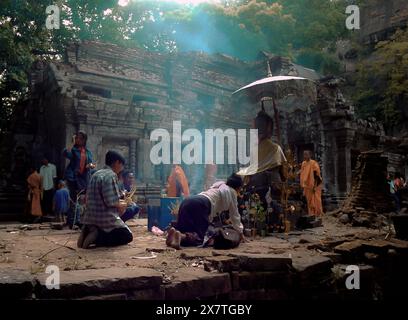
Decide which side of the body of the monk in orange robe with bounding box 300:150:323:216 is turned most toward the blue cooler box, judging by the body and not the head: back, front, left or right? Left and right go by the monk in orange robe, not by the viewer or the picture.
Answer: front

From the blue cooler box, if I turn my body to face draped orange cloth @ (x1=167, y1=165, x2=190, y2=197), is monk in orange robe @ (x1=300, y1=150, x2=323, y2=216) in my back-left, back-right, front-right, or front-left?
front-right

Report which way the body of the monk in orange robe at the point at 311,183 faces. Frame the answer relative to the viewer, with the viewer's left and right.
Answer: facing the viewer and to the left of the viewer

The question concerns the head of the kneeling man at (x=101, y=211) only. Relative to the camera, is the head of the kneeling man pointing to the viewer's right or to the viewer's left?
to the viewer's right

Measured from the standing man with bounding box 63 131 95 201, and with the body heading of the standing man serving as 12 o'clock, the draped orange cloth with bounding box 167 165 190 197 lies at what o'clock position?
The draped orange cloth is roughly at 9 o'clock from the standing man.

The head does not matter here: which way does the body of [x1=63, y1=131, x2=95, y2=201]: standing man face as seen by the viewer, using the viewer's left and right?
facing the viewer

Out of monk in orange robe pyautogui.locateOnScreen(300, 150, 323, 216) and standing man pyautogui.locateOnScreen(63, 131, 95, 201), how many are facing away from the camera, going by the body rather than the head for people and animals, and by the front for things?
0

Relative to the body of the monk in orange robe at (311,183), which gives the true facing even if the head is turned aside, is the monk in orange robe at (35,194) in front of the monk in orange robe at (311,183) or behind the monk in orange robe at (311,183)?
in front

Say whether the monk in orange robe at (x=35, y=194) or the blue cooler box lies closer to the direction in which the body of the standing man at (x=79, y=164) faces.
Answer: the blue cooler box

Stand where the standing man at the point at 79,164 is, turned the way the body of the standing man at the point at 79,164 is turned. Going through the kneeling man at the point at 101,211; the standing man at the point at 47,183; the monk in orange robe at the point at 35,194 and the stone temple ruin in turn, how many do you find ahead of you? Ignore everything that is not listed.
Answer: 1

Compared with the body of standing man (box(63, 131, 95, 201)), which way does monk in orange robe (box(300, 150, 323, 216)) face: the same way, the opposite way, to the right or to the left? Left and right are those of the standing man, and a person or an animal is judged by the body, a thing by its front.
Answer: to the right
